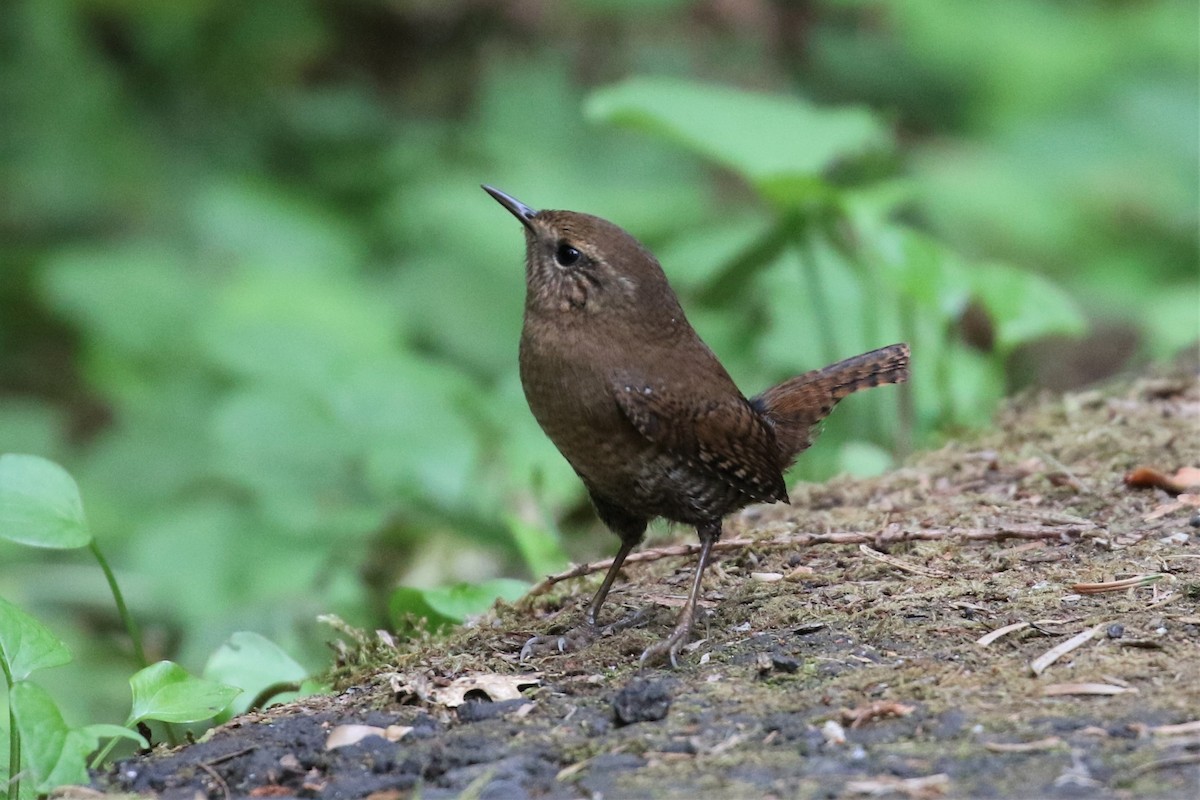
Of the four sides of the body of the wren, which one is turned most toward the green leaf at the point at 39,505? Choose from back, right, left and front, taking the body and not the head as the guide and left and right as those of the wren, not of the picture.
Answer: front

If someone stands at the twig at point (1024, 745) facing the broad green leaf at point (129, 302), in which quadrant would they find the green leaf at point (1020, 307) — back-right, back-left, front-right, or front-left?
front-right

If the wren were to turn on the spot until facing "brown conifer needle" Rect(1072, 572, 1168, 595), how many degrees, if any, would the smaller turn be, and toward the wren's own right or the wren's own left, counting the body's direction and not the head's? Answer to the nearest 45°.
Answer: approximately 180°

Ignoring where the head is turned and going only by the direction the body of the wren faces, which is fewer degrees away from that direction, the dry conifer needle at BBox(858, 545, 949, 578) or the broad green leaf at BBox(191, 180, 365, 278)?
the broad green leaf

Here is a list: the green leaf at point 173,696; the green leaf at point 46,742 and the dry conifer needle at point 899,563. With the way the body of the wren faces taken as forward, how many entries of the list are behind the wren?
1

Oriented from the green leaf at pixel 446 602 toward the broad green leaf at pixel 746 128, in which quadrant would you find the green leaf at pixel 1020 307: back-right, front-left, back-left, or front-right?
front-right

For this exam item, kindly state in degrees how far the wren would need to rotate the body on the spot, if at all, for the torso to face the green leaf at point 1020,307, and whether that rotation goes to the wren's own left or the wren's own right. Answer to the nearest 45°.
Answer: approximately 135° to the wren's own right

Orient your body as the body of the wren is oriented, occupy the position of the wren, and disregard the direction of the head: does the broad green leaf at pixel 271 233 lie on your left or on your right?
on your right

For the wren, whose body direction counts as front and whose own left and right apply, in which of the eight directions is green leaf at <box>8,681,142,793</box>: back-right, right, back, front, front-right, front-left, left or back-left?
front-left

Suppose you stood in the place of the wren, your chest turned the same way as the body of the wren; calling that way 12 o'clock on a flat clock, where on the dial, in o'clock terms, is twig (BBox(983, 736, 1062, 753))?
The twig is roughly at 8 o'clock from the wren.

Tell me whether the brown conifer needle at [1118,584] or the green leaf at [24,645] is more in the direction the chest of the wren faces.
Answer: the green leaf

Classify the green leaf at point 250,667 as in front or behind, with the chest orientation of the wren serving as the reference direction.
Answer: in front

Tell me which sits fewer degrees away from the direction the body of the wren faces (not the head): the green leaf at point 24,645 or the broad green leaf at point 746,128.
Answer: the green leaf

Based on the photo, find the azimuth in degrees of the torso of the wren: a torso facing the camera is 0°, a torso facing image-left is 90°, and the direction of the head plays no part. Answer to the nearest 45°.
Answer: approximately 90°

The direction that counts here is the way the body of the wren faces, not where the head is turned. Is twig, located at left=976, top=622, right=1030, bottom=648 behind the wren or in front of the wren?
behind

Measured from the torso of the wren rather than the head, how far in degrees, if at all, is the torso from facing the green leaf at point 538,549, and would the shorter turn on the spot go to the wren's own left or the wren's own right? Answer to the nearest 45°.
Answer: approximately 90° to the wren's own right
